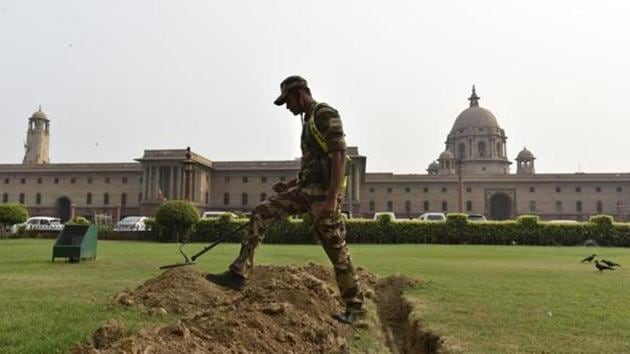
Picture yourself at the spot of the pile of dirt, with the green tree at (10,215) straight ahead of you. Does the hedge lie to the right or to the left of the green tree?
right

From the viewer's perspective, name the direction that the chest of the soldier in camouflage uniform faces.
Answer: to the viewer's left

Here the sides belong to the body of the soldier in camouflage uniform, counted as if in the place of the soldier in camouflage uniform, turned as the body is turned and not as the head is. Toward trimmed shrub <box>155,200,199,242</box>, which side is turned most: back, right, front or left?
right

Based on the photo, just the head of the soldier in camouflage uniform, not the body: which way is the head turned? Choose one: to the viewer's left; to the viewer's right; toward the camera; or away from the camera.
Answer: to the viewer's left

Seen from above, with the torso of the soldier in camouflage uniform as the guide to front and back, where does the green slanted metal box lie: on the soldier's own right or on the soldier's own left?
on the soldier's own right

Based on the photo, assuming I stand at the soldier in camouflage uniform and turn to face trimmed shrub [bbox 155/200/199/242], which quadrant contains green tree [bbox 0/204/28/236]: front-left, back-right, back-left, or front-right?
front-left

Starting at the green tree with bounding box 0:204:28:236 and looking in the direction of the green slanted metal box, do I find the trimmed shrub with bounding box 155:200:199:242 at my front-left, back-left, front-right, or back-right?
front-left

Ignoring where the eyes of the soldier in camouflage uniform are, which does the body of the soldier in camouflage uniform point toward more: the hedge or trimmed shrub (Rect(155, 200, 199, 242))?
the trimmed shrub

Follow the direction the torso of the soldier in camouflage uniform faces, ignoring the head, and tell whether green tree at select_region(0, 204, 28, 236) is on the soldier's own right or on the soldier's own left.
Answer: on the soldier's own right
